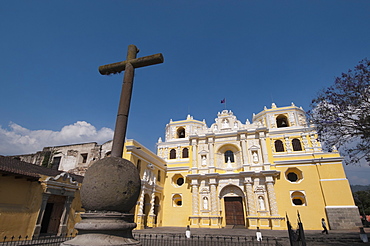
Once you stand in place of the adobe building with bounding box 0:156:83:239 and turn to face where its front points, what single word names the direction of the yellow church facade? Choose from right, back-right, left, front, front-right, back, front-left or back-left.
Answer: front-left

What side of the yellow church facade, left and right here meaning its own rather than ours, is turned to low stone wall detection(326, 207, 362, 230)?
left

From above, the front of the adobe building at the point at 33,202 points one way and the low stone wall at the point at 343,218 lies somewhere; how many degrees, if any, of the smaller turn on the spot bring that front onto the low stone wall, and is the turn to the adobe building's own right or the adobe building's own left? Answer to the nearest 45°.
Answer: approximately 45° to the adobe building's own left

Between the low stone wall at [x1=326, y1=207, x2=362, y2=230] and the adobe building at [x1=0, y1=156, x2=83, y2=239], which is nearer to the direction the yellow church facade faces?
the adobe building

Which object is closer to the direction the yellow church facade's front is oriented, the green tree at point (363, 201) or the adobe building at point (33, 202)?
the adobe building

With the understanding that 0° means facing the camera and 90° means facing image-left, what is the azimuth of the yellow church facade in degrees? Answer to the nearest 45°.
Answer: approximately 0°

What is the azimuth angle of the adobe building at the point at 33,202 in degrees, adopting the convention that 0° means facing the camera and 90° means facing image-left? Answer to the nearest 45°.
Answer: approximately 315°

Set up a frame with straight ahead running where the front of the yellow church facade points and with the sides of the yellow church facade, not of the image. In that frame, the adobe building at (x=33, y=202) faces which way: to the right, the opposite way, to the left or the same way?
to the left

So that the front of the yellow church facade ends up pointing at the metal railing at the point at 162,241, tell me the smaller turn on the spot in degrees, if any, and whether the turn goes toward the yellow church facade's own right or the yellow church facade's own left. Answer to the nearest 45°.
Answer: approximately 45° to the yellow church facade's own right
